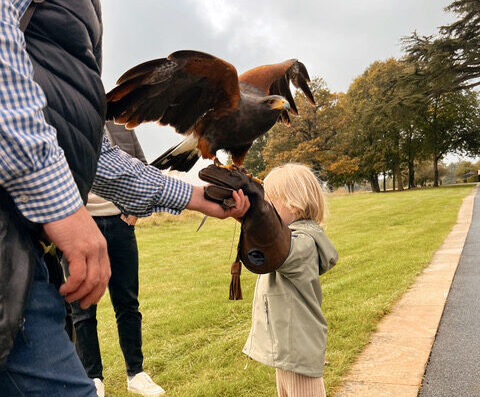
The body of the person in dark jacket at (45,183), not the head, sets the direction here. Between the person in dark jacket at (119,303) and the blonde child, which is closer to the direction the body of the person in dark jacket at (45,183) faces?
the blonde child

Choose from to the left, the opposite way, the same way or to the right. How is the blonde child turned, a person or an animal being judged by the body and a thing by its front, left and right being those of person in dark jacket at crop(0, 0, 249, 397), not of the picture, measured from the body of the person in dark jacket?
the opposite way

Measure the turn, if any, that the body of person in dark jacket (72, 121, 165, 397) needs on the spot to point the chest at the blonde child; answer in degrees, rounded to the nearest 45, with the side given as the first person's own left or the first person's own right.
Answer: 0° — they already face them

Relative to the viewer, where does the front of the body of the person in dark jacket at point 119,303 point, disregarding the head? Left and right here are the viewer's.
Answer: facing the viewer and to the right of the viewer

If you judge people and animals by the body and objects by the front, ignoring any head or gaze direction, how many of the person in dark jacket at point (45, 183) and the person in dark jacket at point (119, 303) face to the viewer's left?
0

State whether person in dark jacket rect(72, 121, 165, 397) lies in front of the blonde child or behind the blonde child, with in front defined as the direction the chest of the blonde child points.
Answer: in front

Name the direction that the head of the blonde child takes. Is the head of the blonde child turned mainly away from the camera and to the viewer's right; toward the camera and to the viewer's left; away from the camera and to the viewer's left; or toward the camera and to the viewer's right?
away from the camera and to the viewer's left

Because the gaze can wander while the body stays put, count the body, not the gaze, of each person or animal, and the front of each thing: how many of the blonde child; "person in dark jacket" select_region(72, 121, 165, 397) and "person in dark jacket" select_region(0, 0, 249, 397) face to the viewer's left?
1

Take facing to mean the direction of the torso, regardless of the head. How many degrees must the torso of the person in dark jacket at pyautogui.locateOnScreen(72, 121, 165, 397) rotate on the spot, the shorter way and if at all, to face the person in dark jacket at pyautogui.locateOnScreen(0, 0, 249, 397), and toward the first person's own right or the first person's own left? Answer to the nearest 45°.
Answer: approximately 45° to the first person's own right

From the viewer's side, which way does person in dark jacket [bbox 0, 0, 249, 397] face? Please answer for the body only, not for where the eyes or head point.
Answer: to the viewer's right

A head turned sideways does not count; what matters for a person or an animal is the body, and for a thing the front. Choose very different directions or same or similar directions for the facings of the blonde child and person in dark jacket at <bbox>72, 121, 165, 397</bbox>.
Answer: very different directions

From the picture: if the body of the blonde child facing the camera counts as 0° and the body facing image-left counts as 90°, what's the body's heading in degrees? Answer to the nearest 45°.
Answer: approximately 90°

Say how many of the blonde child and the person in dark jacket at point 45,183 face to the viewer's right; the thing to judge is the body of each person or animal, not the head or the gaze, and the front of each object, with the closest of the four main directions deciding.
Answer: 1

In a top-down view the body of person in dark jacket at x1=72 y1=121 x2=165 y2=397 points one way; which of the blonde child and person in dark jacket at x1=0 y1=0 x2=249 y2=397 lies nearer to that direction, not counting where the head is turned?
the blonde child
